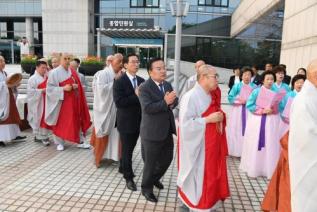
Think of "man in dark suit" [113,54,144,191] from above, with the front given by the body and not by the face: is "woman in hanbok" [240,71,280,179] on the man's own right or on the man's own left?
on the man's own left

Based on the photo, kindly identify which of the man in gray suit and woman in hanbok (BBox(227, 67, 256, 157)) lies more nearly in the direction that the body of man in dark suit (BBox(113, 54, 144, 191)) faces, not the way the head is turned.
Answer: the man in gray suit

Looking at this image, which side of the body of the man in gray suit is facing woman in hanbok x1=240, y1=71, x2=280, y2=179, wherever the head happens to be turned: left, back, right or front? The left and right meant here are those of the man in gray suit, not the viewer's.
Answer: left

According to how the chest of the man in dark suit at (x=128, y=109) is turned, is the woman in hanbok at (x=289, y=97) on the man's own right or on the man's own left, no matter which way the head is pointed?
on the man's own left

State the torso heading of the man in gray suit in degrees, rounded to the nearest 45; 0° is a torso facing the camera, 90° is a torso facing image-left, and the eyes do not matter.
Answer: approximately 315°

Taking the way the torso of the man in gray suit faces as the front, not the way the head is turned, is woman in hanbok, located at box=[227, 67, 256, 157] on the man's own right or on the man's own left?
on the man's own left
